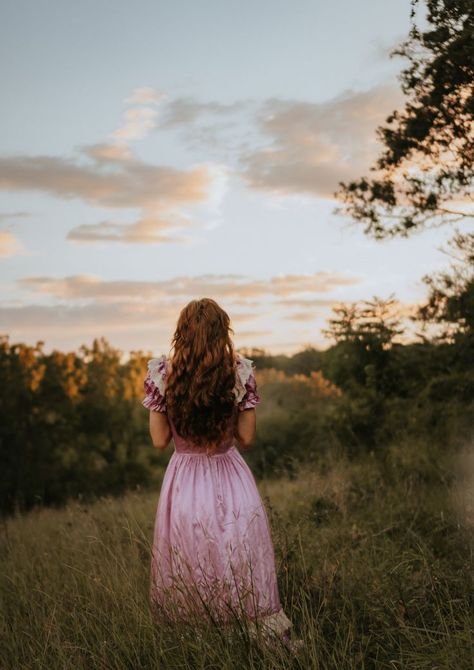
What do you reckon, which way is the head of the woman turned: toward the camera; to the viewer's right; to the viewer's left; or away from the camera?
away from the camera

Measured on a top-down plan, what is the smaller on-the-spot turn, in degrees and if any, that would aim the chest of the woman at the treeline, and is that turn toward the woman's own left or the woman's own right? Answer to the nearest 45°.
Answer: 0° — they already face it

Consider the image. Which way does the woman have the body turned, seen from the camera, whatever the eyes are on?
away from the camera
